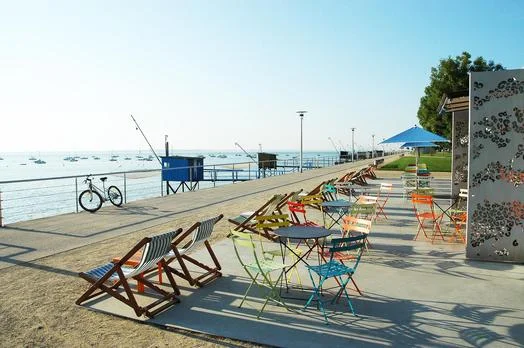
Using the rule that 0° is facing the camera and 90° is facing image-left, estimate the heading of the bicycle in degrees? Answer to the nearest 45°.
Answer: approximately 45°

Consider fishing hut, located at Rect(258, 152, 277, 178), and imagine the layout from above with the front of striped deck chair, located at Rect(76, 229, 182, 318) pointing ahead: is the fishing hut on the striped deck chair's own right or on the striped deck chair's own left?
on the striped deck chair's own right

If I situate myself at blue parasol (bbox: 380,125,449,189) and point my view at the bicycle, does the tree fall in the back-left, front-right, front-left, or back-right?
back-right

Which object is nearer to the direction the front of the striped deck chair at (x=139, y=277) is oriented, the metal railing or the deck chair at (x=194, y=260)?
the metal railing

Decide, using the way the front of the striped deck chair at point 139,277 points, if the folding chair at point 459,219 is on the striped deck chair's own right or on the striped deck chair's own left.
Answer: on the striped deck chair's own right

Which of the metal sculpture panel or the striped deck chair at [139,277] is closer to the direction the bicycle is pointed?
the striped deck chair

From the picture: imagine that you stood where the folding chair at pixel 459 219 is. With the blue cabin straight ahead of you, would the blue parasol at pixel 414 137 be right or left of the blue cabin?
right

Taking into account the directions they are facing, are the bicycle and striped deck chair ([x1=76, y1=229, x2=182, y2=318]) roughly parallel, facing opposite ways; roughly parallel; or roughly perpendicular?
roughly perpendicular

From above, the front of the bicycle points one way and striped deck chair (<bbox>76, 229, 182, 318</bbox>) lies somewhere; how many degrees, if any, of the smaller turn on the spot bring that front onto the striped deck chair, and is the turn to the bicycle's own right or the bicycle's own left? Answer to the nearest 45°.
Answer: approximately 45° to the bicycle's own left

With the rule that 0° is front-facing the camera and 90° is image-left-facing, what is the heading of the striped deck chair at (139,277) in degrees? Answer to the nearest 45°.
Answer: approximately 135°

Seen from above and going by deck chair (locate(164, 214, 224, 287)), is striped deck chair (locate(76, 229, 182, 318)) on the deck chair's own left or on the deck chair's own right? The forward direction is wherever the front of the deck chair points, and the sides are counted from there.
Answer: on the deck chair's own left
